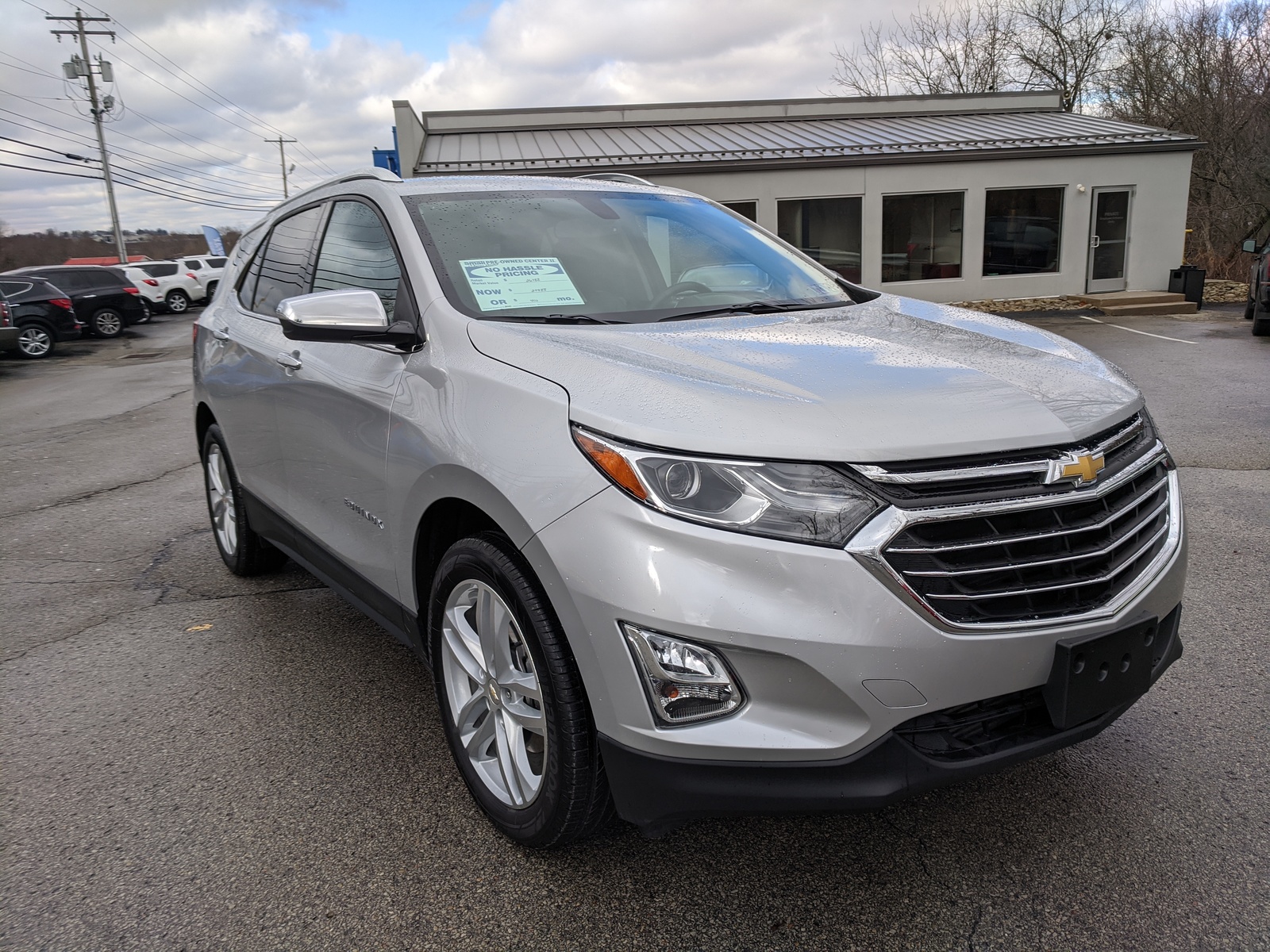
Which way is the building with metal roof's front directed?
toward the camera

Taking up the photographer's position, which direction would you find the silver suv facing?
facing the viewer and to the right of the viewer

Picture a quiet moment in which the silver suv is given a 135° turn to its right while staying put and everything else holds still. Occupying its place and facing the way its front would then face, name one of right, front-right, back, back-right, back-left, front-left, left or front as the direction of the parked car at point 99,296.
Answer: front-right

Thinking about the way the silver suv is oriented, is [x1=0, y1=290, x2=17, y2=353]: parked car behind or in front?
behind

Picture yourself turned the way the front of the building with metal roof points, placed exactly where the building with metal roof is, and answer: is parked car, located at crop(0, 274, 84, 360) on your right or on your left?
on your right

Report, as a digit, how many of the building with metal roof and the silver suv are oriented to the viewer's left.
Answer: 0

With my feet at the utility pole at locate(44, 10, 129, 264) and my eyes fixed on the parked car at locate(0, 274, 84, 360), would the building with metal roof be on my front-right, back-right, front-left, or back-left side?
front-left

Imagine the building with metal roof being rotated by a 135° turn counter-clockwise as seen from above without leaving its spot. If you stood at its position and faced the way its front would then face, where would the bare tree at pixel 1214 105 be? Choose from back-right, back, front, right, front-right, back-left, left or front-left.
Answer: front

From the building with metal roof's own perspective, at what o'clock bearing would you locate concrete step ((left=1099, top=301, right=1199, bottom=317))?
The concrete step is roughly at 10 o'clock from the building with metal roof.

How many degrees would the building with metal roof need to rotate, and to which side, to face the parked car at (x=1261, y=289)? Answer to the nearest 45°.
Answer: approximately 45° to its left

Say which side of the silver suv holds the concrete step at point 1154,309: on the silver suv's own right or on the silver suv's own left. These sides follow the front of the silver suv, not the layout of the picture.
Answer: on the silver suv's own left

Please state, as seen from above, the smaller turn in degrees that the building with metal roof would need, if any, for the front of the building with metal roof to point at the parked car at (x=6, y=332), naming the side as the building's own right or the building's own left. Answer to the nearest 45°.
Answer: approximately 90° to the building's own right

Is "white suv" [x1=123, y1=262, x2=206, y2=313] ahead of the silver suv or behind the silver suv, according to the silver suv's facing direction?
behind

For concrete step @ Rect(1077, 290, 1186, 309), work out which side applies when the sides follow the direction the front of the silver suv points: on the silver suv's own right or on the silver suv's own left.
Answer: on the silver suv's own left
